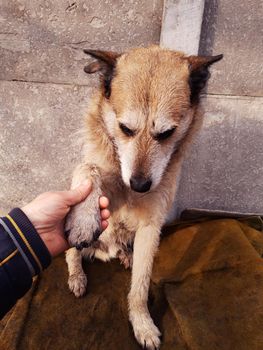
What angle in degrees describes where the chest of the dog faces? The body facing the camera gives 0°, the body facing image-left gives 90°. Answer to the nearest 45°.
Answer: approximately 0°
